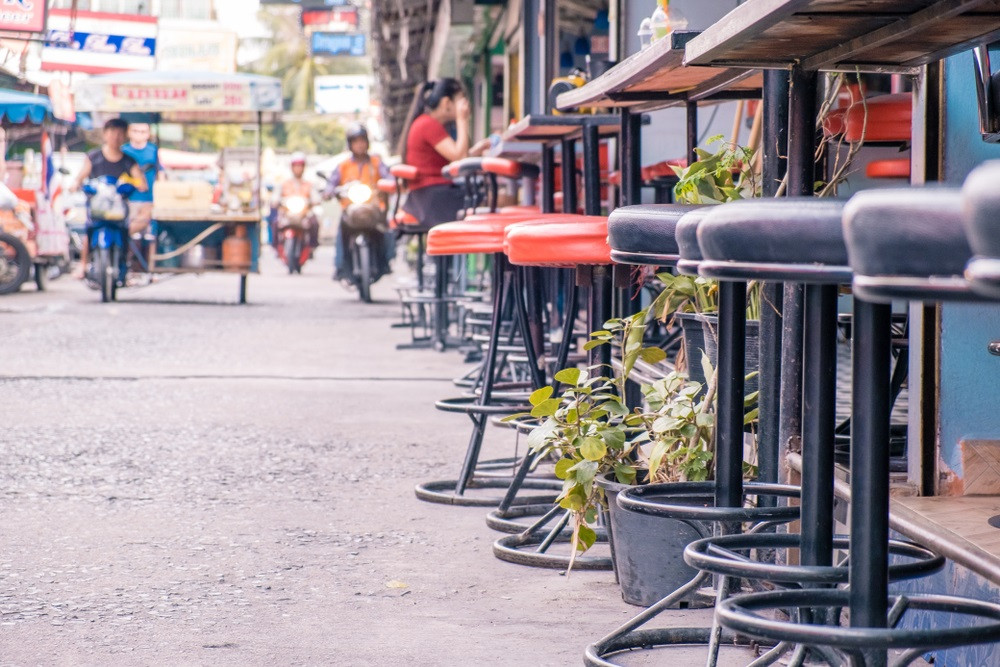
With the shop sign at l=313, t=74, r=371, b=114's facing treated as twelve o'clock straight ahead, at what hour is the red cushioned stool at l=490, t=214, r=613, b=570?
The red cushioned stool is roughly at 12 o'clock from the shop sign.

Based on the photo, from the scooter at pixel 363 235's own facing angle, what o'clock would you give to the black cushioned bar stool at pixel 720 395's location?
The black cushioned bar stool is roughly at 12 o'clock from the scooter.

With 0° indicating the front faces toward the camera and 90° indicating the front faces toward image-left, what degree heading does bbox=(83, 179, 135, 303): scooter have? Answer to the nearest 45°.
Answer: approximately 0°

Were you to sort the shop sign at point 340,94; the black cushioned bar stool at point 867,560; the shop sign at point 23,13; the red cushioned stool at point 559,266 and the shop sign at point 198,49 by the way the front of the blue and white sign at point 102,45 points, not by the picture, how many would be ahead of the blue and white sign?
3

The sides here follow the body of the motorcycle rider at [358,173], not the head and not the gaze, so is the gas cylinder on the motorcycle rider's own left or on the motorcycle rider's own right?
on the motorcycle rider's own right

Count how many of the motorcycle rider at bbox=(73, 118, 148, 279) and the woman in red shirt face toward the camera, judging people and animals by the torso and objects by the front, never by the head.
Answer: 1

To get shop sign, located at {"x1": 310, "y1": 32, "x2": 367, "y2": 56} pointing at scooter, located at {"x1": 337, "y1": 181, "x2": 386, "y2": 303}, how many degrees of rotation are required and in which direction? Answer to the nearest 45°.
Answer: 0° — it already faces it
